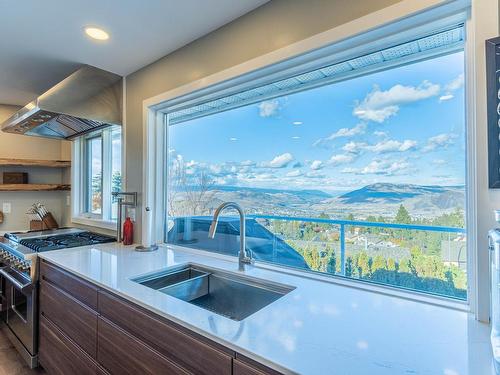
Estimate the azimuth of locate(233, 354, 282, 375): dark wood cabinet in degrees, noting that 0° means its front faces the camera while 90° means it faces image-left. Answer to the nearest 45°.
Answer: approximately 45°

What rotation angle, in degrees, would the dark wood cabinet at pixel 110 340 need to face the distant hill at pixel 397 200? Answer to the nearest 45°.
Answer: approximately 135° to its left

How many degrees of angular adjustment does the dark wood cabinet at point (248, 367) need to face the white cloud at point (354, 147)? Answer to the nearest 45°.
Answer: approximately 180°

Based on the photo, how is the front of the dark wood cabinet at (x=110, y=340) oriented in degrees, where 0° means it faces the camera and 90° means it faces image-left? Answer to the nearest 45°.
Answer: approximately 45°
